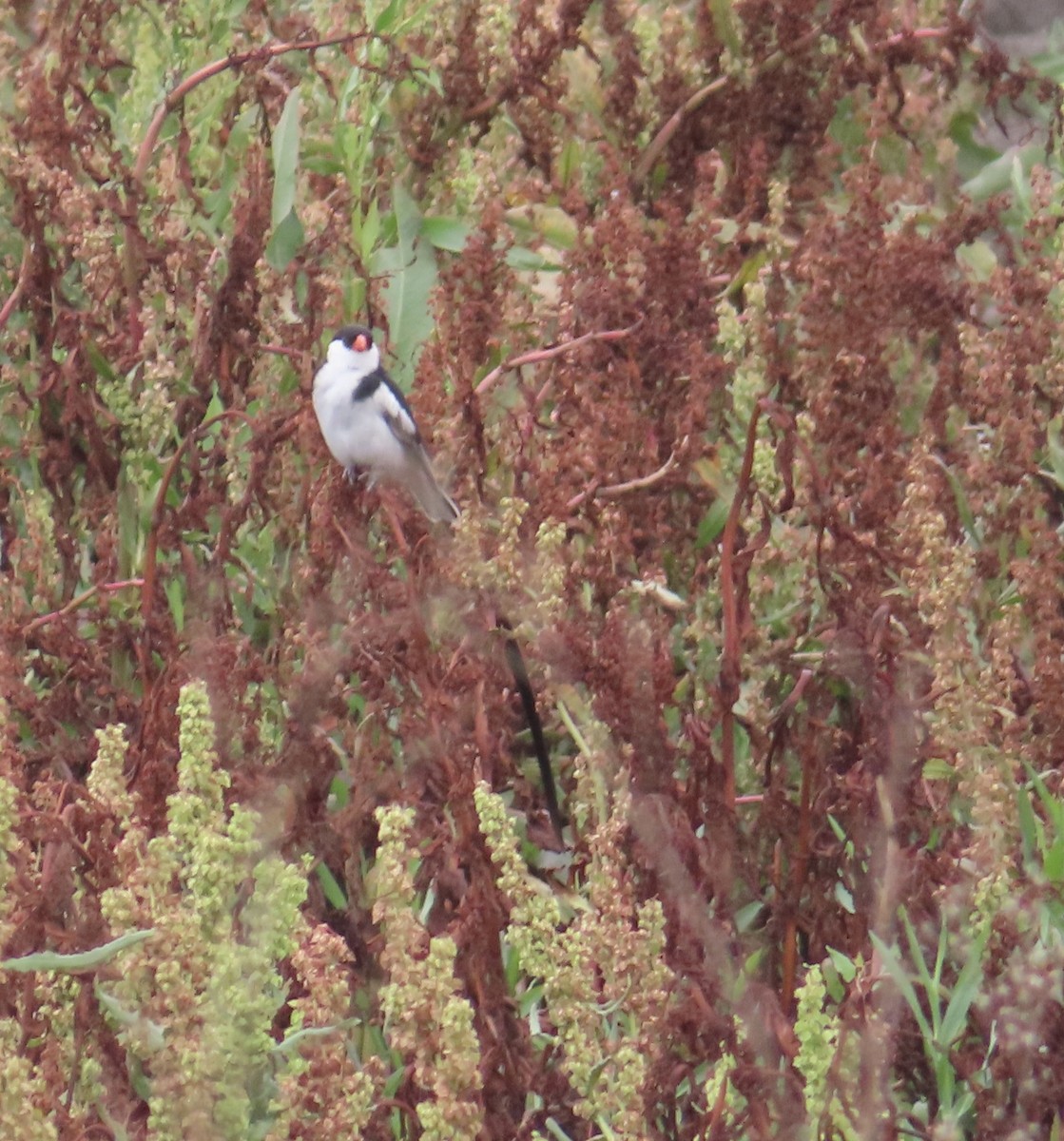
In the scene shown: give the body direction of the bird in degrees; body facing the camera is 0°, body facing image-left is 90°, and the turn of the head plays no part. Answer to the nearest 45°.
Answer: approximately 45°
